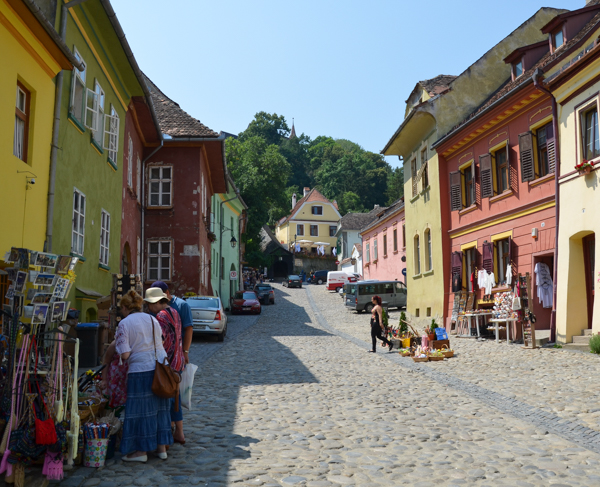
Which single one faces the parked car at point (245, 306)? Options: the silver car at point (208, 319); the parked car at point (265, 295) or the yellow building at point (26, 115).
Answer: the silver car

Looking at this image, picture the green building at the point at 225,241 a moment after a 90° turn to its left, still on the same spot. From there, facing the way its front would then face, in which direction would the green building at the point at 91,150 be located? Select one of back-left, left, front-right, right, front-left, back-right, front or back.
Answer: back-right

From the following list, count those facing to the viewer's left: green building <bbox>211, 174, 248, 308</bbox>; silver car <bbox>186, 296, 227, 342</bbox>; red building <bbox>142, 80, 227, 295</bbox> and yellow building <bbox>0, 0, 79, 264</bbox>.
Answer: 0

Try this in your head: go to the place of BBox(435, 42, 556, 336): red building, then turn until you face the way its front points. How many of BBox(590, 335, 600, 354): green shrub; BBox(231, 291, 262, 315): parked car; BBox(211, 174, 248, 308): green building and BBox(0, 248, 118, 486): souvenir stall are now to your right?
2

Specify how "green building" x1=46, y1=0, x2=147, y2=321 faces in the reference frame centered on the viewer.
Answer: facing the viewer and to the right of the viewer

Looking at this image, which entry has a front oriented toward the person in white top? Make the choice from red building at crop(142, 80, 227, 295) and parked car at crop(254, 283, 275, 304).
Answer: the red building

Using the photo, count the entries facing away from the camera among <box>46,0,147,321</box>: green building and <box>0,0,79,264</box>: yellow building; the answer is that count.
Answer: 0

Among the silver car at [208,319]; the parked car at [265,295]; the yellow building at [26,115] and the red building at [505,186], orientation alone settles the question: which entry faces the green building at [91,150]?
the red building

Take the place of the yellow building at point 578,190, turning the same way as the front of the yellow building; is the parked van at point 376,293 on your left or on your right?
on your right

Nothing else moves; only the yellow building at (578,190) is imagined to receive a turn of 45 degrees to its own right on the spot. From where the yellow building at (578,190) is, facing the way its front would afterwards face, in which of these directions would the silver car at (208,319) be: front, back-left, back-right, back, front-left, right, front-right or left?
front

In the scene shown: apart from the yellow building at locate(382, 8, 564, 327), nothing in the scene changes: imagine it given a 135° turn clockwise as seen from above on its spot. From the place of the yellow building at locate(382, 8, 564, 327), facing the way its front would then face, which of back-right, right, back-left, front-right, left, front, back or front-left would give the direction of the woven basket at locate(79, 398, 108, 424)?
back

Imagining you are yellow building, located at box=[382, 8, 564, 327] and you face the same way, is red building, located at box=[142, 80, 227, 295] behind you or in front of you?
in front
